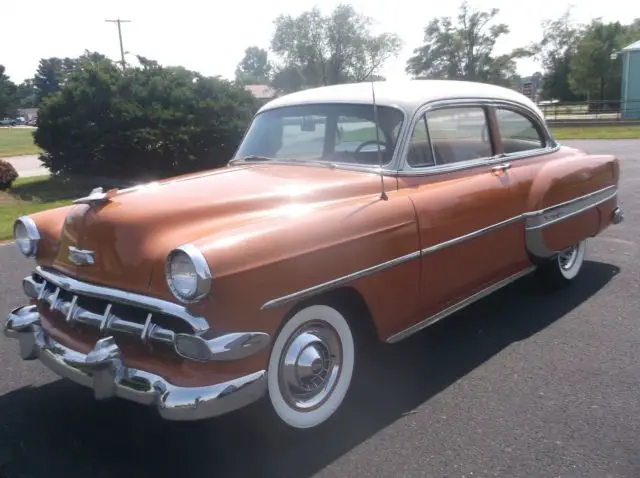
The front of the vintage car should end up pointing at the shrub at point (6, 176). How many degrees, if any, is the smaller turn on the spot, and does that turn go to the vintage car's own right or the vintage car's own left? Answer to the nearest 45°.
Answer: approximately 90° to the vintage car's own right

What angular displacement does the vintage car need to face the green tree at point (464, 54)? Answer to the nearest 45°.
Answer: approximately 135° to its right

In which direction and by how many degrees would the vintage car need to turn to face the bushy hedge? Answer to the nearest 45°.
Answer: approximately 135° to its right

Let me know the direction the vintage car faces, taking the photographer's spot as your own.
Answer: facing the viewer and to the left of the viewer

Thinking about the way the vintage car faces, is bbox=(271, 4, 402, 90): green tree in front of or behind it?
behind

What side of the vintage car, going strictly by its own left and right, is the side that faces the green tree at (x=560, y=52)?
back

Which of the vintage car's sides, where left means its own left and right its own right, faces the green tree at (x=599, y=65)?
back

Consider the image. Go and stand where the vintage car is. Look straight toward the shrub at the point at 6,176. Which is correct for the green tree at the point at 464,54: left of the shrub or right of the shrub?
right

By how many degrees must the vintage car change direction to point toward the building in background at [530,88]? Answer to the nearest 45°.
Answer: approximately 135° to its right

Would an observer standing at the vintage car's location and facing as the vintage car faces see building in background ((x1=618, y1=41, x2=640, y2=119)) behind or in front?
behind
